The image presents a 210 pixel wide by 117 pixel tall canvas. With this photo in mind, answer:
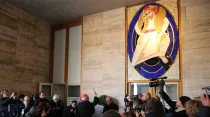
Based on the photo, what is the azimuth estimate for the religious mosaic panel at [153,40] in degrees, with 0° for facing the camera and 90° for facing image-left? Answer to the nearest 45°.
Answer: approximately 0°

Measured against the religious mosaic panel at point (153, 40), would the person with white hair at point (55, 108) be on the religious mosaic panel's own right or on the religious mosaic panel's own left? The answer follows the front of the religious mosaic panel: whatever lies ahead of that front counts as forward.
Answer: on the religious mosaic panel's own right
